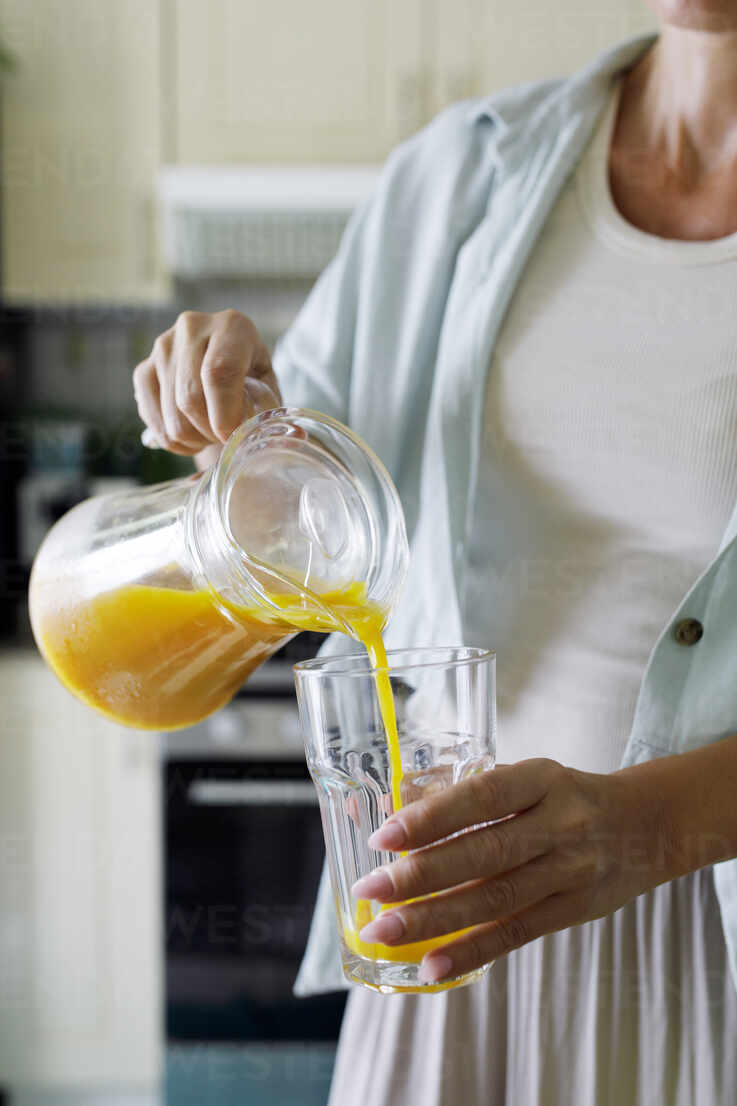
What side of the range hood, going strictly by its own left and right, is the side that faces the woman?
front

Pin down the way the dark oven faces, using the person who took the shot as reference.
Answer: facing the viewer

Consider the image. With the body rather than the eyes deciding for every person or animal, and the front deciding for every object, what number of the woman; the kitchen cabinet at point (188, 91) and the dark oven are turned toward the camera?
3

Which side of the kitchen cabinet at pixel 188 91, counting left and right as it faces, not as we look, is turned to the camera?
front

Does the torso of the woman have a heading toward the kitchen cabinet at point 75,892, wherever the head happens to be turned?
no

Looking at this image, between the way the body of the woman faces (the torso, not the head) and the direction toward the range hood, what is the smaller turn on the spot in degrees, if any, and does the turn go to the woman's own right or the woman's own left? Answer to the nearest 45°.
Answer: approximately 180°
